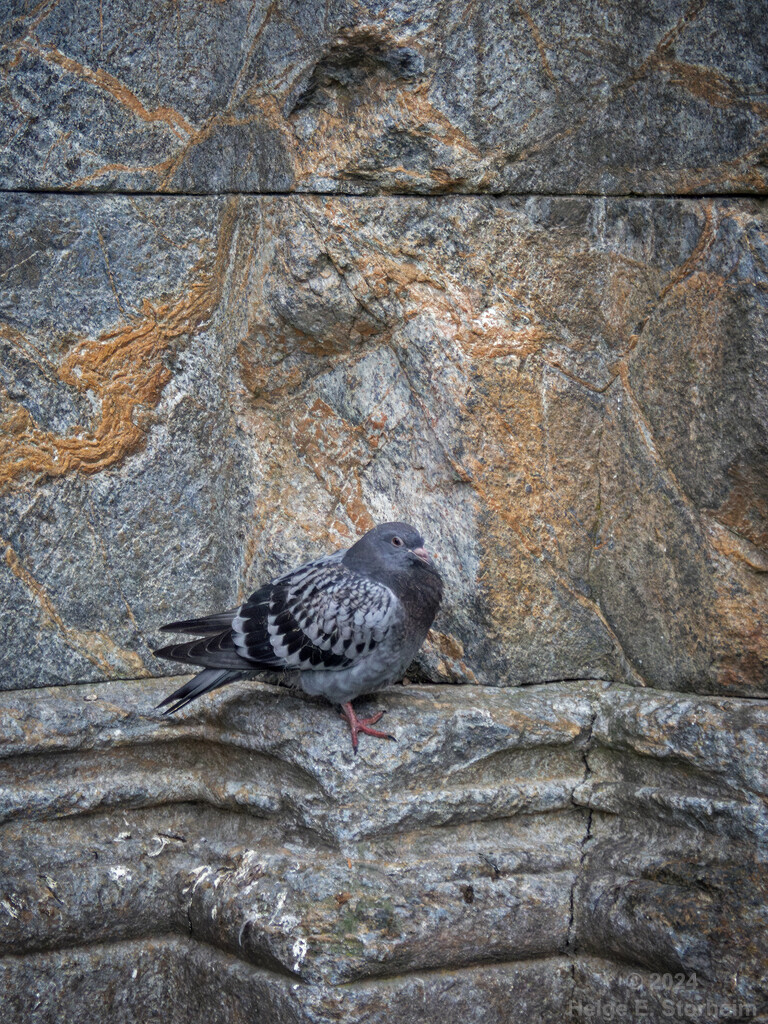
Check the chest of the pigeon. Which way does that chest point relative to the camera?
to the viewer's right
